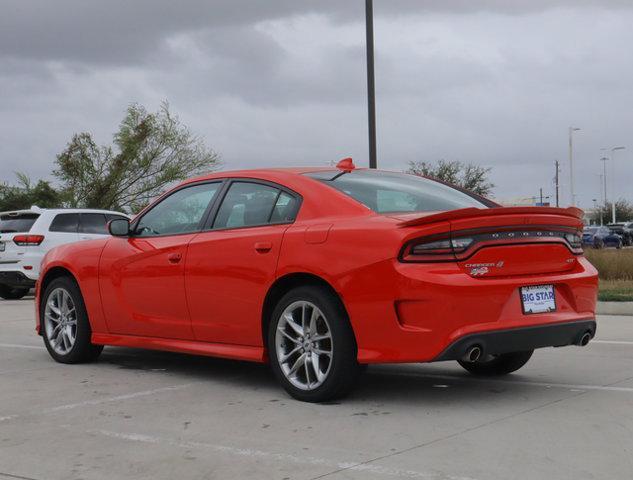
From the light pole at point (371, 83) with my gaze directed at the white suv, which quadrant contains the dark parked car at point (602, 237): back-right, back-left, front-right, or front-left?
back-right

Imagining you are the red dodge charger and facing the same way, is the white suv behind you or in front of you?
in front

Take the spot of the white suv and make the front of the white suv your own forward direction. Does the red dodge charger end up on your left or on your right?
on your right

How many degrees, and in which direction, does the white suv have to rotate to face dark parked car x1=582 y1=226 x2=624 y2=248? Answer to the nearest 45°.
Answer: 0° — it already faces it

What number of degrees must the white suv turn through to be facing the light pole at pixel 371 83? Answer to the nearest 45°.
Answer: approximately 90° to its right

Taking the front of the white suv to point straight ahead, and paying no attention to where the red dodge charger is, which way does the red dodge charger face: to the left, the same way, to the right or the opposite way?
to the left

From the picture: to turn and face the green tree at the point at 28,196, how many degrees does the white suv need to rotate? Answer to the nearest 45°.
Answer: approximately 45° to its left

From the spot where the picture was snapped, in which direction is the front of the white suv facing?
facing away from the viewer and to the right of the viewer

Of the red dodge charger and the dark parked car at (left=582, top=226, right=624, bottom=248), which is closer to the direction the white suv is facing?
the dark parked car

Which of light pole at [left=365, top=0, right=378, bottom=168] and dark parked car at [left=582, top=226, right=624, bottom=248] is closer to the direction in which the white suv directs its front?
the dark parked car

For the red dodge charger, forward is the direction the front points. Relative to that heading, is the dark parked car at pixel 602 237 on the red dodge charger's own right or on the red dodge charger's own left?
on the red dodge charger's own right

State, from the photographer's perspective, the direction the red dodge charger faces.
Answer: facing away from the viewer and to the left of the viewer

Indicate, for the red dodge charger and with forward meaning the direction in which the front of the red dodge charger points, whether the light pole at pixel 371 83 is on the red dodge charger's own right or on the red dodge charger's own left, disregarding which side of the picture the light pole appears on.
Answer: on the red dodge charger's own right
